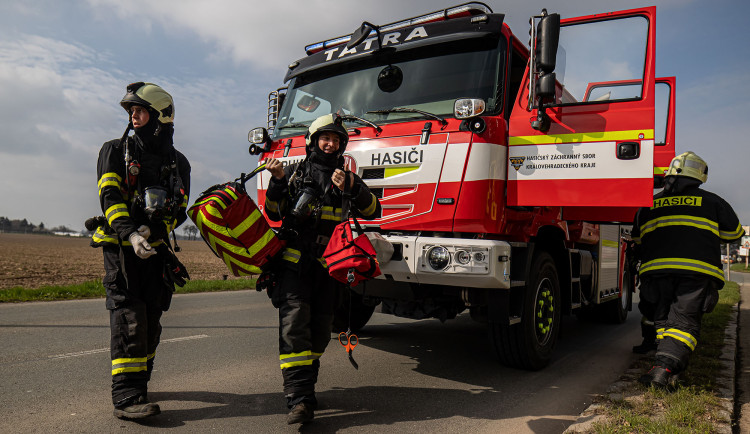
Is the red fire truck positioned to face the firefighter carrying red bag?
yes

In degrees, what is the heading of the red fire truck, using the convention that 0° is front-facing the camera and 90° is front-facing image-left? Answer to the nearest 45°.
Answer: approximately 45°

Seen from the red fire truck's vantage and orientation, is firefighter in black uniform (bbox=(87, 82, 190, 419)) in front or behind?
in front

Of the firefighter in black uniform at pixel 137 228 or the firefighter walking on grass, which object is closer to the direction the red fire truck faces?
the firefighter in black uniform

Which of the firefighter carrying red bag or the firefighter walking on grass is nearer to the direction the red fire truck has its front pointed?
the firefighter carrying red bag

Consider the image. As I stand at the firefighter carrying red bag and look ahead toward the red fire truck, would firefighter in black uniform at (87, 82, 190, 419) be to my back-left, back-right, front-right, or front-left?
back-left
